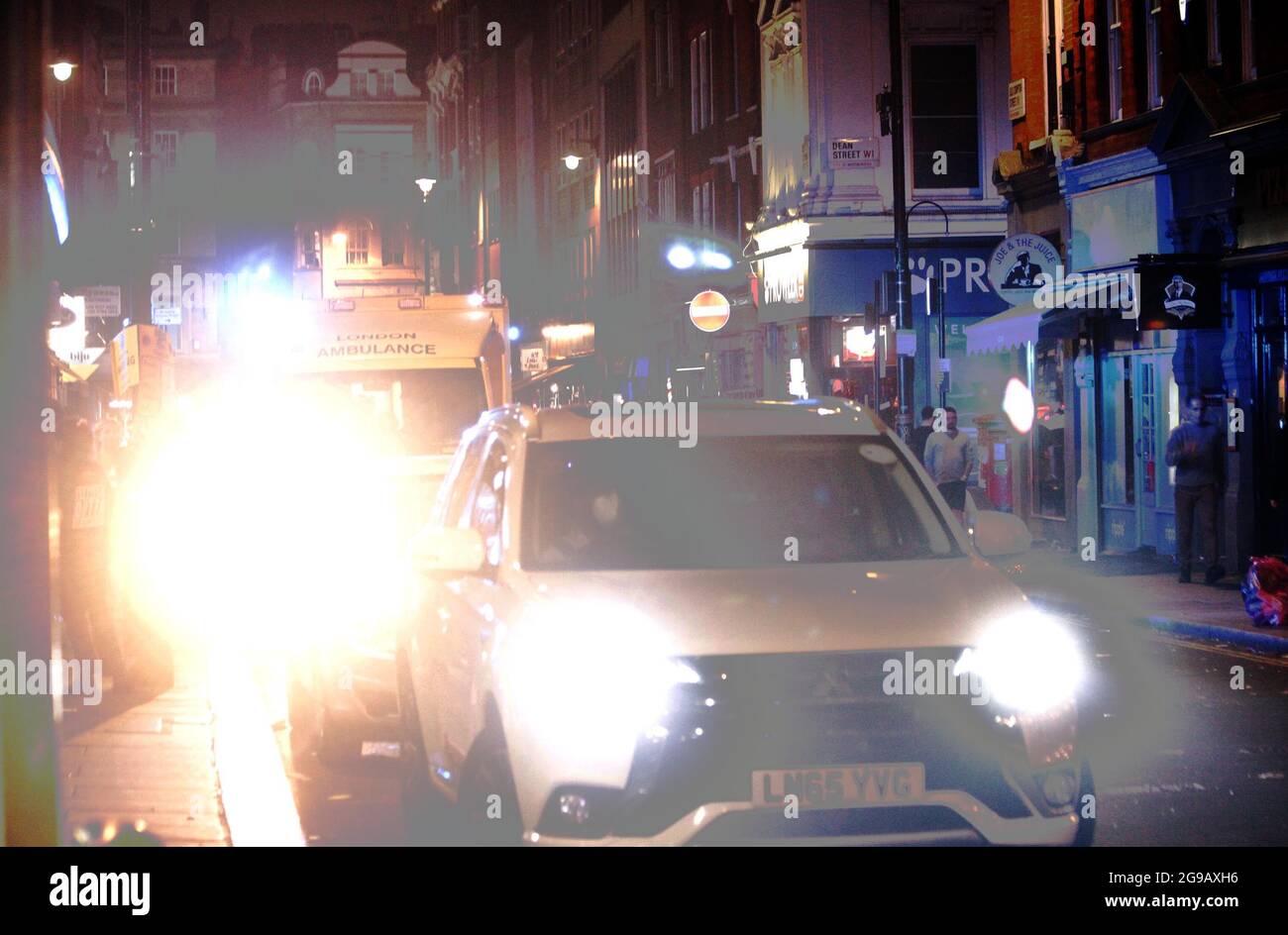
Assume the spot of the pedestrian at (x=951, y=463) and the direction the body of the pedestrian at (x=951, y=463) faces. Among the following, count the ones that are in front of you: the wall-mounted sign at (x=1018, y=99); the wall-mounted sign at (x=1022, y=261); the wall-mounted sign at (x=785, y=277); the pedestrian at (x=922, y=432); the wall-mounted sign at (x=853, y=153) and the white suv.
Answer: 1

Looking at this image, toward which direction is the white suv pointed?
toward the camera

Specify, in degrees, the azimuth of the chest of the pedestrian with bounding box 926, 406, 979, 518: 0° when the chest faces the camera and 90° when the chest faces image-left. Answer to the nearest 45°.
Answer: approximately 0°

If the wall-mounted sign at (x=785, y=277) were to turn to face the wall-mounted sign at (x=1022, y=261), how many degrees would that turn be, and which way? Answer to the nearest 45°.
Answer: approximately 45° to its left

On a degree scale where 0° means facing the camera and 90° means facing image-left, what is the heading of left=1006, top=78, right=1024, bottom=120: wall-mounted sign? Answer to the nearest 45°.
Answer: approximately 45°

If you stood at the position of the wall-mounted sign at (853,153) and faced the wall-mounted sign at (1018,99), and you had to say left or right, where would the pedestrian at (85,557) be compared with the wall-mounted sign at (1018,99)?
right

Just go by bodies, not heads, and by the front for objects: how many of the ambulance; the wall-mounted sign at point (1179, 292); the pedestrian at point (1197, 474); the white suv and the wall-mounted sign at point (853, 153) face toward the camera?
5

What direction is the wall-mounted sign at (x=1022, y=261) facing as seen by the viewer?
toward the camera

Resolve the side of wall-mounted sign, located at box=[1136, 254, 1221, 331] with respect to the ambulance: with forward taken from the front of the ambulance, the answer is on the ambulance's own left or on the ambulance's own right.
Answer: on the ambulance's own left

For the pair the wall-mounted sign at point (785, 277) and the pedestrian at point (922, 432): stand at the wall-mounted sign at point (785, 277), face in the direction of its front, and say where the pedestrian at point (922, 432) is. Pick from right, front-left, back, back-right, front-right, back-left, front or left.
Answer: front-left

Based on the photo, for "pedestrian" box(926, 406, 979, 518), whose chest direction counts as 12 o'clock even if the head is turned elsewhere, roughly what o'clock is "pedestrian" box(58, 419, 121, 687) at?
"pedestrian" box(58, 419, 121, 687) is roughly at 1 o'clock from "pedestrian" box(926, 406, 979, 518).

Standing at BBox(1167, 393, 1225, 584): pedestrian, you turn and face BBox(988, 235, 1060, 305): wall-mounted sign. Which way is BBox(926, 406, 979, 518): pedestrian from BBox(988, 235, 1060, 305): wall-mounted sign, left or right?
left

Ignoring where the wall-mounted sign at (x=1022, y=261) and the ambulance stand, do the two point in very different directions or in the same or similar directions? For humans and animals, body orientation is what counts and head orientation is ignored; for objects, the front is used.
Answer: same or similar directions

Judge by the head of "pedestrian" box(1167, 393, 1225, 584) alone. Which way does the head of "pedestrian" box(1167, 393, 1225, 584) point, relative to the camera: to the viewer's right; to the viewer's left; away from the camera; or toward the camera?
toward the camera

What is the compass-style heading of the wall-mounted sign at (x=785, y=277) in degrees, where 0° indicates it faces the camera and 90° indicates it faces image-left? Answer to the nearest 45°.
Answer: approximately 45°

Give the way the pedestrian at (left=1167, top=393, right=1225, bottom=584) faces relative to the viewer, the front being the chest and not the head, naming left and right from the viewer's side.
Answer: facing the viewer
